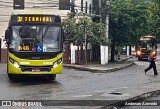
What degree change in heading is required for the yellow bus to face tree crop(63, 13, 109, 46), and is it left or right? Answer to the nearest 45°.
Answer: approximately 180°

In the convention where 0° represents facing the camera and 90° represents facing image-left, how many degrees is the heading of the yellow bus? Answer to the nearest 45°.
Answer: approximately 0°
